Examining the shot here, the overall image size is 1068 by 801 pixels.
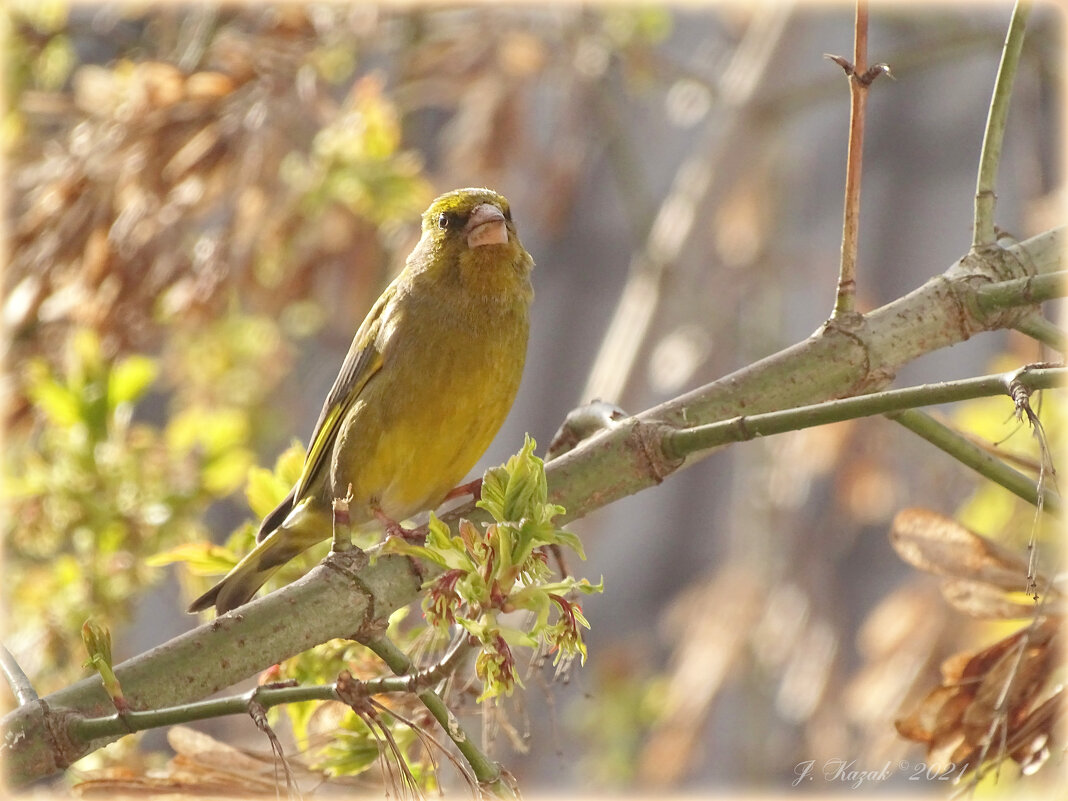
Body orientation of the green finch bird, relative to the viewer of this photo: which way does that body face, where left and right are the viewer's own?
facing the viewer and to the right of the viewer

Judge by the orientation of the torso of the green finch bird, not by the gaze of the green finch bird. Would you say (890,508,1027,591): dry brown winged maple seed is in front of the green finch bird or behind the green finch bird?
in front

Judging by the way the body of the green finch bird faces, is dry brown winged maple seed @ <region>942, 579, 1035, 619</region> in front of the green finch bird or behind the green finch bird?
in front
